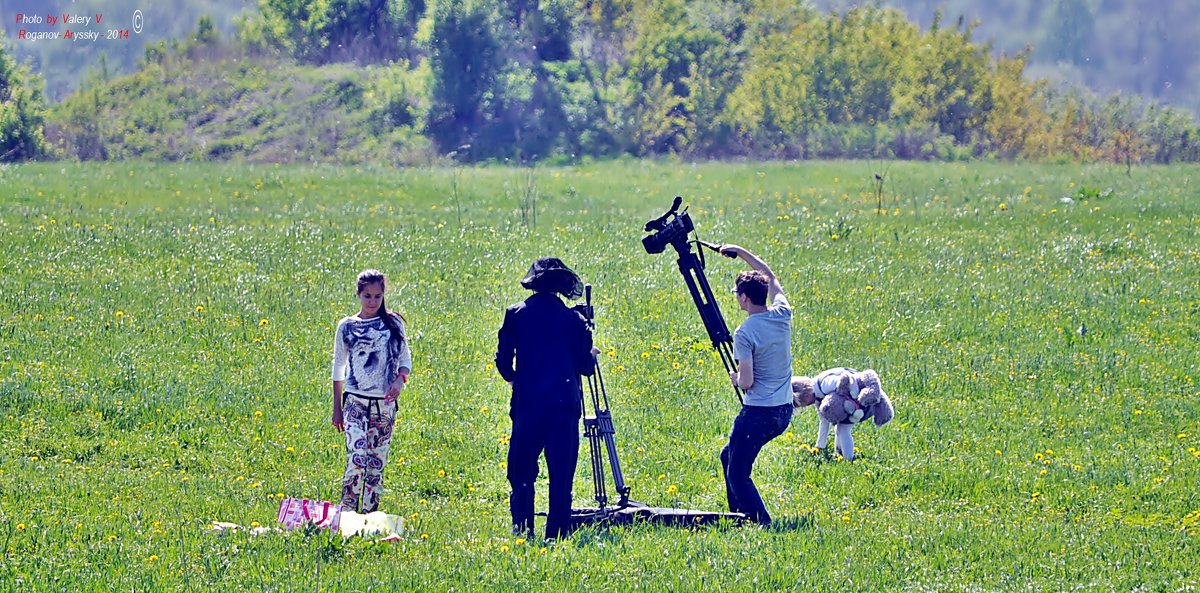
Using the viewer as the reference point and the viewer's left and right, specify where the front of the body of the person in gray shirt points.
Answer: facing away from the viewer and to the left of the viewer

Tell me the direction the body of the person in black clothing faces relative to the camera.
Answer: away from the camera

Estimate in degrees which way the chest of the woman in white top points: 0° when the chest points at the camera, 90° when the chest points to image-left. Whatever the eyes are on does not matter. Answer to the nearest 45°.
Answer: approximately 0°

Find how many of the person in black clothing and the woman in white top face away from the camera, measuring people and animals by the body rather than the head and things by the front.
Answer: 1

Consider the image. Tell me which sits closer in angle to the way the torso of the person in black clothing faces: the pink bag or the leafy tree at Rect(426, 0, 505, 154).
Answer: the leafy tree

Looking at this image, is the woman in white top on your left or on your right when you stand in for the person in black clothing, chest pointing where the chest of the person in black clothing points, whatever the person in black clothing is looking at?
on your left

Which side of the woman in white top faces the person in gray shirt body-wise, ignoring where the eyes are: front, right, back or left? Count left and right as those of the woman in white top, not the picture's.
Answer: left

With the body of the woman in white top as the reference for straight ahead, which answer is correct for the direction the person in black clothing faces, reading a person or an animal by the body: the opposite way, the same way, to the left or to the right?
the opposite way

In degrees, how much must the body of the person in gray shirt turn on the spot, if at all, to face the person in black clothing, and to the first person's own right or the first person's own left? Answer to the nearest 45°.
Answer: approximately 45° to the first person's own left

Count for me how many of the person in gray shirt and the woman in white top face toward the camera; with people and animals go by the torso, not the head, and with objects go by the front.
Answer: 1

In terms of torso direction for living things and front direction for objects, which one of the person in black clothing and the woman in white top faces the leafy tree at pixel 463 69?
the person in black clothing
